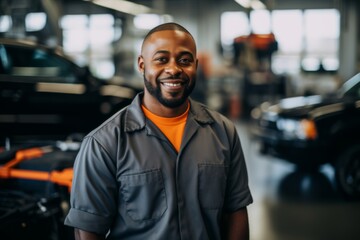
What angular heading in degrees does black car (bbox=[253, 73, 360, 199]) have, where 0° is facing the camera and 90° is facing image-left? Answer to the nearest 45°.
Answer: approximately 45°

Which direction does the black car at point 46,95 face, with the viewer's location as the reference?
facing to the right of the viewer

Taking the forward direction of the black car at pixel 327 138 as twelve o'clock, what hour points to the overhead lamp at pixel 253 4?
The overhead lamp is roughly at 4 o'clock from the black car.

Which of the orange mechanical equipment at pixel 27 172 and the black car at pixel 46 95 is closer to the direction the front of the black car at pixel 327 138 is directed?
the orange mechanical equipment

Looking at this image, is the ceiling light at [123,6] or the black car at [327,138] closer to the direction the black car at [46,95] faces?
the black car

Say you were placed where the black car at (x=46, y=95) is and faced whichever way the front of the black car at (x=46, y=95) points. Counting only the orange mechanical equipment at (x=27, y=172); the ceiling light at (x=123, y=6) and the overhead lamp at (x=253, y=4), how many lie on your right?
1

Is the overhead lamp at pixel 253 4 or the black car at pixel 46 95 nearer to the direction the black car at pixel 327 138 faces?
the black car

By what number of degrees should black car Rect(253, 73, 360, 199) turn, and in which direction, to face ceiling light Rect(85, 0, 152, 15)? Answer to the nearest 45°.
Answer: approximately 90° to its right

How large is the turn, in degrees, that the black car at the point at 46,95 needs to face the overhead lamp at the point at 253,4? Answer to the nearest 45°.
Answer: approximately 45° to its left

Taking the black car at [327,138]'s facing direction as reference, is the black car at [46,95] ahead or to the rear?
ahead

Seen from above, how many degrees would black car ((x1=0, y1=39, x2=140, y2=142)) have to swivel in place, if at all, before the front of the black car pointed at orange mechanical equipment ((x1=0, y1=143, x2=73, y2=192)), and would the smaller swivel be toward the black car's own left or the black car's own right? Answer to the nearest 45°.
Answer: approximately 90° to the black car's own right

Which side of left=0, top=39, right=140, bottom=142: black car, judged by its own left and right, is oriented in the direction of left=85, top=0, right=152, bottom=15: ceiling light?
left
